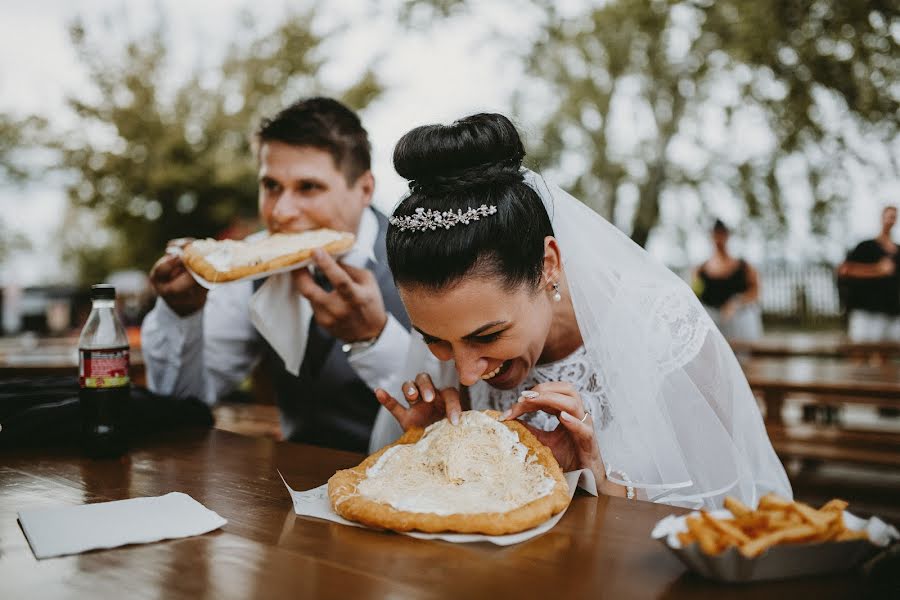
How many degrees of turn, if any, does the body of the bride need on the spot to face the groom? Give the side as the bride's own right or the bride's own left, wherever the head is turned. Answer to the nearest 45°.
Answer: approximately 90° to the bride's own right

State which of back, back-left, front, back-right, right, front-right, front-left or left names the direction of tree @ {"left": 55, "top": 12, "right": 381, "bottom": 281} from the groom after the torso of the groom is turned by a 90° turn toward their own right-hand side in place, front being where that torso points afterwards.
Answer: front-right

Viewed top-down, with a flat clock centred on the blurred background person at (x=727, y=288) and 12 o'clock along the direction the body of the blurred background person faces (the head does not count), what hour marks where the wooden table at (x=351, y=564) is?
The wooden table is roughly at 12 o'clock from the blurred background person.

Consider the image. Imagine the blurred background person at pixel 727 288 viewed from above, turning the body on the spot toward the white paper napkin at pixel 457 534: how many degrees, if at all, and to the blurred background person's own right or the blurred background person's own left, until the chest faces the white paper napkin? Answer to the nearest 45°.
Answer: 0° — they already face it
